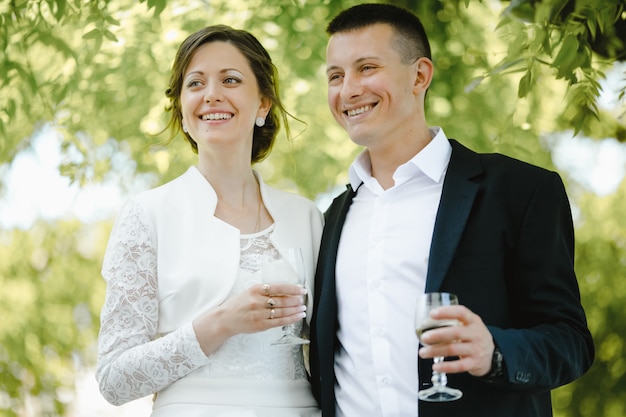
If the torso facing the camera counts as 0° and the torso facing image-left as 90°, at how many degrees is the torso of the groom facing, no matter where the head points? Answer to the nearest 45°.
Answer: approximately 45°

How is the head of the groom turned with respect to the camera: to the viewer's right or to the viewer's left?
to the viewer's left
